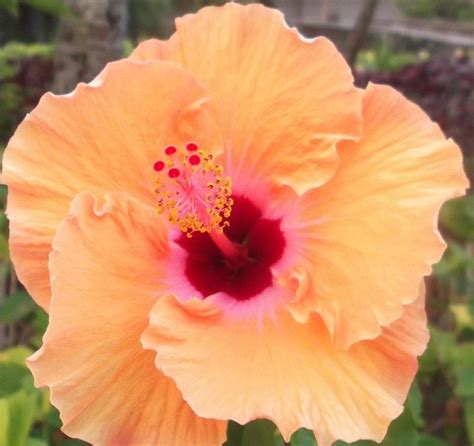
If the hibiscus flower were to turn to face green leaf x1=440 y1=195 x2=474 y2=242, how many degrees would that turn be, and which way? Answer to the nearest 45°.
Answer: approximately 135° to its left

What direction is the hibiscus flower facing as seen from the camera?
toward the camera
